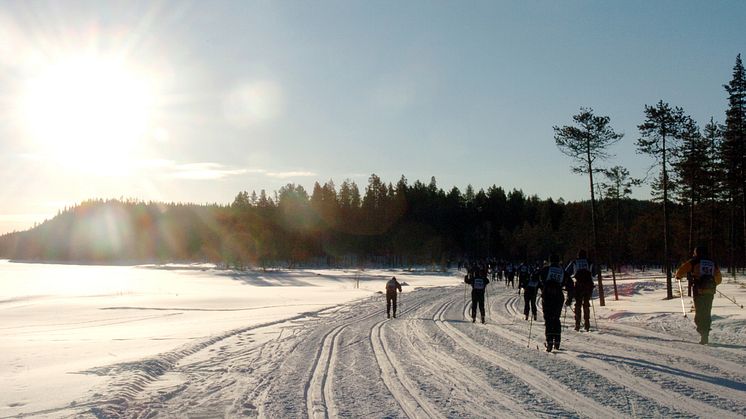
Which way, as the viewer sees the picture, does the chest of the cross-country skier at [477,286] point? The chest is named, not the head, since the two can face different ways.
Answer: away from the camera

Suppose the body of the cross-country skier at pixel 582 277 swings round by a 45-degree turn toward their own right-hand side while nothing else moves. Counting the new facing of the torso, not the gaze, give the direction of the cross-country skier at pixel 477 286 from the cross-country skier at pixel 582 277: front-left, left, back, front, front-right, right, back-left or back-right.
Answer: left

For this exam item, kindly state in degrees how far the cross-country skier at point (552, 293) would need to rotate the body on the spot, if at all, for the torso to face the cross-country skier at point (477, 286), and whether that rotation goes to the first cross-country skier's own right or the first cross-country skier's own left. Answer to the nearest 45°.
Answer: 0° — they already face them

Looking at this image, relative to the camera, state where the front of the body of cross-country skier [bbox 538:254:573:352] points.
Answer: away from the camera

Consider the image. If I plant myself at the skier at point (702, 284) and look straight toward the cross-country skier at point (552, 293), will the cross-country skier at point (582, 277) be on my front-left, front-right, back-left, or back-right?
front-right

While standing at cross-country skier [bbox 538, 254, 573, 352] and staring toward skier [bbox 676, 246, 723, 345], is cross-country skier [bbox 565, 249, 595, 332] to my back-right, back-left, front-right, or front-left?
front-left

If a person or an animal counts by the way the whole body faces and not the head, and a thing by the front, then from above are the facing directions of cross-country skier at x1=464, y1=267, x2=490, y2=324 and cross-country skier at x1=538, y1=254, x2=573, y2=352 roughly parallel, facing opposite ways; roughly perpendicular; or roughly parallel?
roughly parallel

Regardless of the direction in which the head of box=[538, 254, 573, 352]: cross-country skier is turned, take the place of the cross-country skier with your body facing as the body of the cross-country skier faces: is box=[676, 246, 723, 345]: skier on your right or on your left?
on your right

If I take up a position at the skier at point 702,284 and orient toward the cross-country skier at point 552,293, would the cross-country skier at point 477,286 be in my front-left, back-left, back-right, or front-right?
front-right

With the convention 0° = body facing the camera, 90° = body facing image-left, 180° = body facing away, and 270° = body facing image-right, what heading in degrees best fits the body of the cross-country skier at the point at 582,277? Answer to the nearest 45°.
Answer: approximately 180°

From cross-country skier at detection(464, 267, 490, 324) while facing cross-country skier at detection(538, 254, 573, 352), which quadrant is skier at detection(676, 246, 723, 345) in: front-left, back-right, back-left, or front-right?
front-left

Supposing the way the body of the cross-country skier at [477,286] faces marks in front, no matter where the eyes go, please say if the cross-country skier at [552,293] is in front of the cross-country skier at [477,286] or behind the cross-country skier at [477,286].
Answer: behind

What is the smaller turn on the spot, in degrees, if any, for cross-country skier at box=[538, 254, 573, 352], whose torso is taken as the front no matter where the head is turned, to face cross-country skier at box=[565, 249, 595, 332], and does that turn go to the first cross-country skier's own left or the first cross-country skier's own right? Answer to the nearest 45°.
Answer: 0° — they already face them

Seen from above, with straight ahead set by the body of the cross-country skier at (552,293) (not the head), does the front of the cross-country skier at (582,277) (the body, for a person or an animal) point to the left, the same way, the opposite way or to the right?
the same way

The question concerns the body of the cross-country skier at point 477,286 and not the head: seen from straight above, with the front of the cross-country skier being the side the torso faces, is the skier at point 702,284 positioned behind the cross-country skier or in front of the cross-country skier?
behind

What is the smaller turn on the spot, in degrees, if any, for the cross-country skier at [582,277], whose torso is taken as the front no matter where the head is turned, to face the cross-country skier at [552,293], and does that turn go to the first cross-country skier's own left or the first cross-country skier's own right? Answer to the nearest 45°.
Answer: approximately 180°

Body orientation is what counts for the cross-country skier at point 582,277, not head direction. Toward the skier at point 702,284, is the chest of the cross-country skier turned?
no
